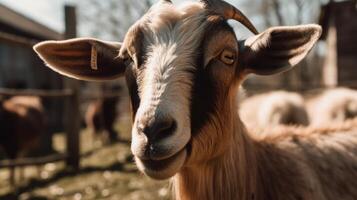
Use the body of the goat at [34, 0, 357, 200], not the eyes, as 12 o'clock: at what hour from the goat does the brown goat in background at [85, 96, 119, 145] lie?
The brown goat in background is roughly at 4 o'clock from the goat.

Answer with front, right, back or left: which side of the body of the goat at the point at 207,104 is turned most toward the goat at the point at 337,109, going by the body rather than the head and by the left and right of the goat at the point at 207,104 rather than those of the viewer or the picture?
back

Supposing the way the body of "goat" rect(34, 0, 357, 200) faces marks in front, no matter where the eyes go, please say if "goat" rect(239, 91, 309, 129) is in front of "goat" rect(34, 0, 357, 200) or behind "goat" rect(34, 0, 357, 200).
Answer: behind

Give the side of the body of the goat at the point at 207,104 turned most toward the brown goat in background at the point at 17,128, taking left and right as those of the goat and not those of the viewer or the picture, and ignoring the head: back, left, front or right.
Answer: right

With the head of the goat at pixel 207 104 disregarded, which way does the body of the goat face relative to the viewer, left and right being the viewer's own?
facing the viewer and to the left of the viewer
